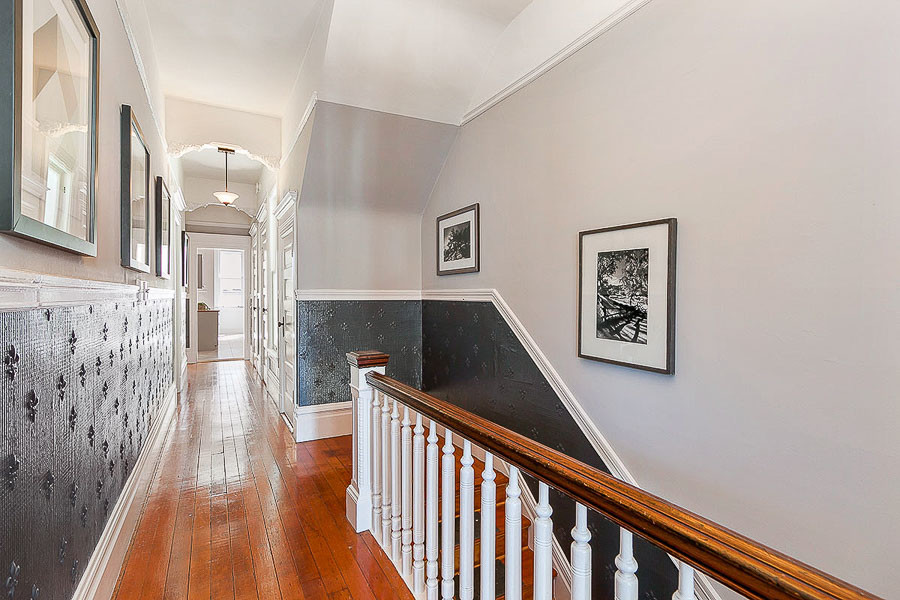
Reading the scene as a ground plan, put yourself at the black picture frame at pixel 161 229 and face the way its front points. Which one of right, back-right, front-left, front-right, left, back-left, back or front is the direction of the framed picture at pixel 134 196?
right

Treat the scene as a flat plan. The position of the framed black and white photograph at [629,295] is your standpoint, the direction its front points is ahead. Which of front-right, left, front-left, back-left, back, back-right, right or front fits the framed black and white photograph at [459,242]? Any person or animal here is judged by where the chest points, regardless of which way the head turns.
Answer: right

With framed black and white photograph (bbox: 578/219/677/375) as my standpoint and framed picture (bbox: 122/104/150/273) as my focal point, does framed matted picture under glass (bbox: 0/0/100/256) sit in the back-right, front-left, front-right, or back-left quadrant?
front-left

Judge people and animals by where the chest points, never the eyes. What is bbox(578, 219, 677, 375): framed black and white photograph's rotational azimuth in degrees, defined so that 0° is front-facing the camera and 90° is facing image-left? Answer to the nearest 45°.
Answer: approximately 45°

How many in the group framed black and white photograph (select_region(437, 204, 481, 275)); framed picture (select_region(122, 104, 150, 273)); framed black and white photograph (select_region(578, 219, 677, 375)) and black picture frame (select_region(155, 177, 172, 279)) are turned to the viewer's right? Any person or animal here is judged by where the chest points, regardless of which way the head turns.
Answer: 2

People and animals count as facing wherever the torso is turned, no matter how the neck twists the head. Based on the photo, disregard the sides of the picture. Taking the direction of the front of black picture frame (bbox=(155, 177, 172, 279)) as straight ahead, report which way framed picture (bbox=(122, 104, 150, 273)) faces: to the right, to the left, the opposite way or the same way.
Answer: the same way

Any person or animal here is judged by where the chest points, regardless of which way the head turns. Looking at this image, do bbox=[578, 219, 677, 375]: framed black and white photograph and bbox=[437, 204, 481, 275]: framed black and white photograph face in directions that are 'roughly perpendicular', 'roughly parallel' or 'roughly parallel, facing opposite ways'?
roughly parallel

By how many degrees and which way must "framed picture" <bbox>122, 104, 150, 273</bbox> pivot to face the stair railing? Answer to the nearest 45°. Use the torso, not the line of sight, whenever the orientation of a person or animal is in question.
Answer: approximately 45° to its right

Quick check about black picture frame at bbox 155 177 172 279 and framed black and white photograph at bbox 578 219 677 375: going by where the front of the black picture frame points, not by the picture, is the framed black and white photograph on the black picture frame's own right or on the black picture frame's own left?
on the black picture frame's own right

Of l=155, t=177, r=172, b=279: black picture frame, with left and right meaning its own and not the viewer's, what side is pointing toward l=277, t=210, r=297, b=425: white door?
front

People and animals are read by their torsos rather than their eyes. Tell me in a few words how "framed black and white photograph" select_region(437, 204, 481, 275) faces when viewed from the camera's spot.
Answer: facing the viewer and to the left of the viewer

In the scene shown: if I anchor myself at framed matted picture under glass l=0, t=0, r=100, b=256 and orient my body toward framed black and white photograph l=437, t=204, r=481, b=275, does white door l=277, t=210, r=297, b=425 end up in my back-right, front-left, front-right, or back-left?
front-left

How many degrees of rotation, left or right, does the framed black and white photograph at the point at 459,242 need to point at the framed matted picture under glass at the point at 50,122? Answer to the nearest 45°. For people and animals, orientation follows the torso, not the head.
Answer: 0° — it already faces it

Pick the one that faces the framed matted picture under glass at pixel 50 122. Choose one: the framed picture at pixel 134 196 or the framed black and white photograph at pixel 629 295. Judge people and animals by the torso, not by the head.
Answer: the framed black and white photograph at pixel 629 295

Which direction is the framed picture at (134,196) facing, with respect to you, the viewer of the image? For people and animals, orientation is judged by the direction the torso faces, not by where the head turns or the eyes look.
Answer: facing to the right of the viewer

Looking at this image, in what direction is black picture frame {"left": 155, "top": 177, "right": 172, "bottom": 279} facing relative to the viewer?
to the viewer's right
